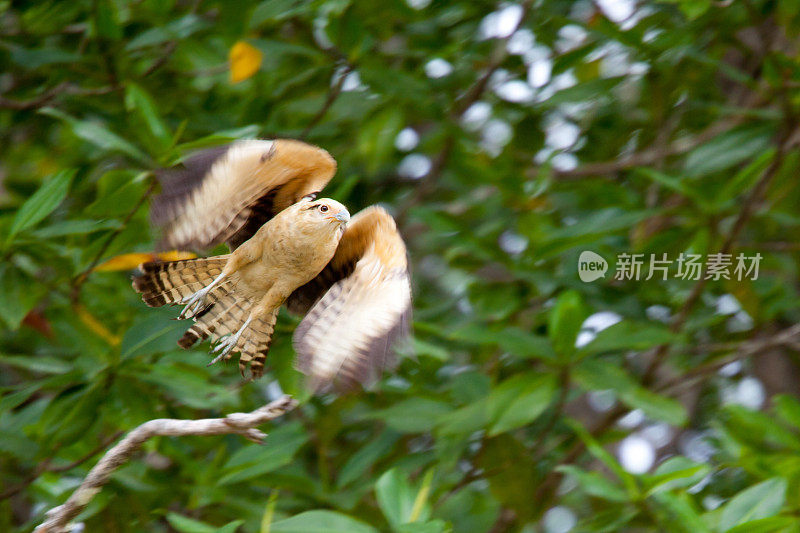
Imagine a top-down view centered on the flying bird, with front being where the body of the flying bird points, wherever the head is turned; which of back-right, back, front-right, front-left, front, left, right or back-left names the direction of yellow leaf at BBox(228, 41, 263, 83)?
back-left

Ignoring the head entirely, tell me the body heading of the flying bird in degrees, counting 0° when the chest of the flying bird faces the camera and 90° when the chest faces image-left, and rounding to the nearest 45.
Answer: approximately 315°

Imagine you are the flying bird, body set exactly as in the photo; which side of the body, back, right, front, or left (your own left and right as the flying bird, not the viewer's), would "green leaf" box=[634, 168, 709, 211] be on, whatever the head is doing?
left

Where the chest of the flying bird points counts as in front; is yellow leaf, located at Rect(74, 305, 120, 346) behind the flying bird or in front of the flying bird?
behind
